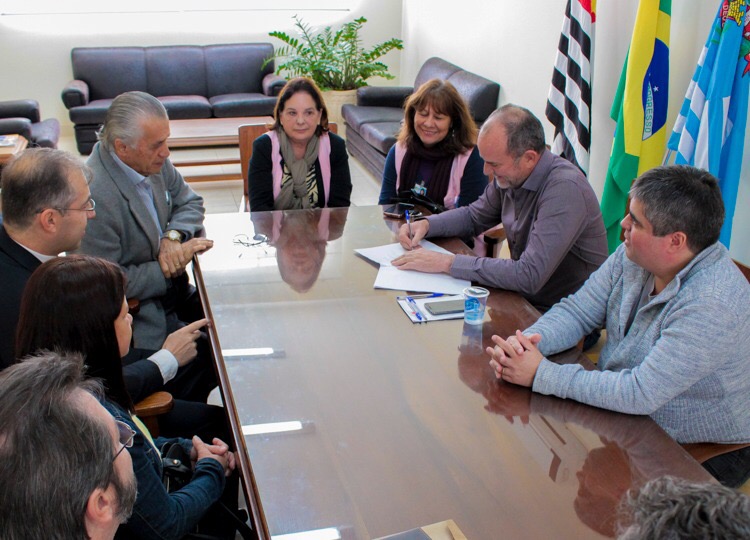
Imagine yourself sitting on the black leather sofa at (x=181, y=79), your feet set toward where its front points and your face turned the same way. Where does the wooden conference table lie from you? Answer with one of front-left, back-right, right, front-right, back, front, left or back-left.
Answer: front

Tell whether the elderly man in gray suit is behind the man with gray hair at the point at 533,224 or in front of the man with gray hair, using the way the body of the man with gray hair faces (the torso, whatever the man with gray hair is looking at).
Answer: in front

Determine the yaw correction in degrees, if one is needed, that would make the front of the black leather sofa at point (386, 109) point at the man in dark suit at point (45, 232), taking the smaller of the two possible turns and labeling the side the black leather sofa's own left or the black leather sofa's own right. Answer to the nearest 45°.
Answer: approximately 45° to the black leather sofa's own left

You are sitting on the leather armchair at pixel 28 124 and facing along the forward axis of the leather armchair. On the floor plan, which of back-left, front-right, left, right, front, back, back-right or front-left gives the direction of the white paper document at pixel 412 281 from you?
right

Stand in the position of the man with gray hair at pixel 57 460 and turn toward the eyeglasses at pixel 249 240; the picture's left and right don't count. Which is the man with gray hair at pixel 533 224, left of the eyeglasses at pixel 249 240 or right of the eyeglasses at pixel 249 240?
right

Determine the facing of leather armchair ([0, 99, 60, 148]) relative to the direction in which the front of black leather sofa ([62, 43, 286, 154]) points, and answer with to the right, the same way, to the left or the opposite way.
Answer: to the left

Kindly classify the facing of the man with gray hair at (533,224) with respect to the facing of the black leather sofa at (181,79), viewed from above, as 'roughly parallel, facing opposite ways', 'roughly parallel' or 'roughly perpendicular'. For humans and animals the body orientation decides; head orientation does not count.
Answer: roughly perpendicular

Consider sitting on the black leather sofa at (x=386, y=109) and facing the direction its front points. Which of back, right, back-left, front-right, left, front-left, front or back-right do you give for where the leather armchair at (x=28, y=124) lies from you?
front-right

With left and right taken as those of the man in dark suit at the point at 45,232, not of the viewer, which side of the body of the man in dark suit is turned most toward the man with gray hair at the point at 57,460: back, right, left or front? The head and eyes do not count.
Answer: right

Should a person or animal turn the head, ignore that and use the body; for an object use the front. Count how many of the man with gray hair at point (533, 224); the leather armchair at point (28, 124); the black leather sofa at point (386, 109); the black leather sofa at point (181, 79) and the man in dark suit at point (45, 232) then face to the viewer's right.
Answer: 2

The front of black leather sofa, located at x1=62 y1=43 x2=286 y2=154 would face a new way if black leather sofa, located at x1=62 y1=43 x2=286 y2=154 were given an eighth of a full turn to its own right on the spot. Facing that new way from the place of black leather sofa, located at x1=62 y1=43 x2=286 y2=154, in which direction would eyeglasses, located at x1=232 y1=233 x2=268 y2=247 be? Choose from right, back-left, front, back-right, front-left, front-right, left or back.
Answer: front-left

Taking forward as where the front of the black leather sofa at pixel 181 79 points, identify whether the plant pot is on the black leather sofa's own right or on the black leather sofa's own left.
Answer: on the black leather sofa's own left

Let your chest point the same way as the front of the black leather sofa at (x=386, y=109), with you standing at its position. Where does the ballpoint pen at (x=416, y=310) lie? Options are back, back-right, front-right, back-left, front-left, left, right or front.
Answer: front-left

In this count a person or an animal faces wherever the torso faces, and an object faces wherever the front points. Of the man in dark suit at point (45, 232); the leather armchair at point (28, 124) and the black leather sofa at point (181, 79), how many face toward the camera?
1

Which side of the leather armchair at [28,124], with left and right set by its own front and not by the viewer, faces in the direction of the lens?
right

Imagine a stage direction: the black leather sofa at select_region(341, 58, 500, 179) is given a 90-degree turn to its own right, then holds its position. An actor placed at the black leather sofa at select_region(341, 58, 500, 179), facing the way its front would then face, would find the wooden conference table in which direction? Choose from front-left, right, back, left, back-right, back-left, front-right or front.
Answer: back-left

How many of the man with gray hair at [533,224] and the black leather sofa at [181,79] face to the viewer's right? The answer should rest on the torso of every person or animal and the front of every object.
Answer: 0

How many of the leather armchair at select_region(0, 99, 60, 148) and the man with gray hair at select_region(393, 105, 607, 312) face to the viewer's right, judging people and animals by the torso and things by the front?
1

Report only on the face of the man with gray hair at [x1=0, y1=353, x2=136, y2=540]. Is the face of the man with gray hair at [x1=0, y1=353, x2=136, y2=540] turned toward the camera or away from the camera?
away from the camera

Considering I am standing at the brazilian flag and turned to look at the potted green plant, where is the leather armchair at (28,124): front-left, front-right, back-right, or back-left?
front-left

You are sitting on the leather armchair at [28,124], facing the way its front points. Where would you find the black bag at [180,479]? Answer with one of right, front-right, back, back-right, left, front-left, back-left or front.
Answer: right
